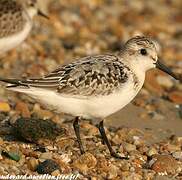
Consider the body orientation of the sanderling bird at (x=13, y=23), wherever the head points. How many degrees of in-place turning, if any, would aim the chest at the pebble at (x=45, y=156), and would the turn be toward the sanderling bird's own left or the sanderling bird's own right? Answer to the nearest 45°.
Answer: approximately 90° to the sanderling bird's own right

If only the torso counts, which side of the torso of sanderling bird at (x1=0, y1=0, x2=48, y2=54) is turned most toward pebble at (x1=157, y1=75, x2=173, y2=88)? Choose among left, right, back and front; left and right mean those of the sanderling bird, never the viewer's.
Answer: front

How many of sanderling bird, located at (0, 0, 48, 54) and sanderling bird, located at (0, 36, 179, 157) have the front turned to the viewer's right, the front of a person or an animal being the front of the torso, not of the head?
2

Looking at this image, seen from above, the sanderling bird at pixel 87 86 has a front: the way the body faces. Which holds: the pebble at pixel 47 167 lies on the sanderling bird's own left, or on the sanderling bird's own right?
on the sanderling bird's own right

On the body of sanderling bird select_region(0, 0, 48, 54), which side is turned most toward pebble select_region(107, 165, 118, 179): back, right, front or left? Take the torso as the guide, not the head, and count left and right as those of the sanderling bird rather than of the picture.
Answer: right

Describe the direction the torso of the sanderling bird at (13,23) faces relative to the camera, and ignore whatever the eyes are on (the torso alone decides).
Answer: to the viewer's right

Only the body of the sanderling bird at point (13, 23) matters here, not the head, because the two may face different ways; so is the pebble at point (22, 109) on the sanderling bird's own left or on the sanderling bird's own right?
on the sanderling bird's own right

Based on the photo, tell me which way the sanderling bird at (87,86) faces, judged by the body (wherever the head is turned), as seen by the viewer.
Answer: to the viewer's right

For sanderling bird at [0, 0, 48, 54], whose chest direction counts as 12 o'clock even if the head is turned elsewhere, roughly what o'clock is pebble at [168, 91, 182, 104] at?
The pebble is roughly at 1 o'clock from the sanderling bird.

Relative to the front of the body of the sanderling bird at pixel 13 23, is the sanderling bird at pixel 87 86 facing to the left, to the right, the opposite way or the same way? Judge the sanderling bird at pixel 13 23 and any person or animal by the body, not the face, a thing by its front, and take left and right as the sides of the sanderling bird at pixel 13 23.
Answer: the same way

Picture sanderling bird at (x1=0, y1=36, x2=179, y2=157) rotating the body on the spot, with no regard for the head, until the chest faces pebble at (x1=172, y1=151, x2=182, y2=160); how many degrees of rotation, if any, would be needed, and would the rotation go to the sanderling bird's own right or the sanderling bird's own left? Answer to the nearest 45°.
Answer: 0° — it already faces it

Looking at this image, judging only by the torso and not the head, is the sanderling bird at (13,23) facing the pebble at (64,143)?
no
